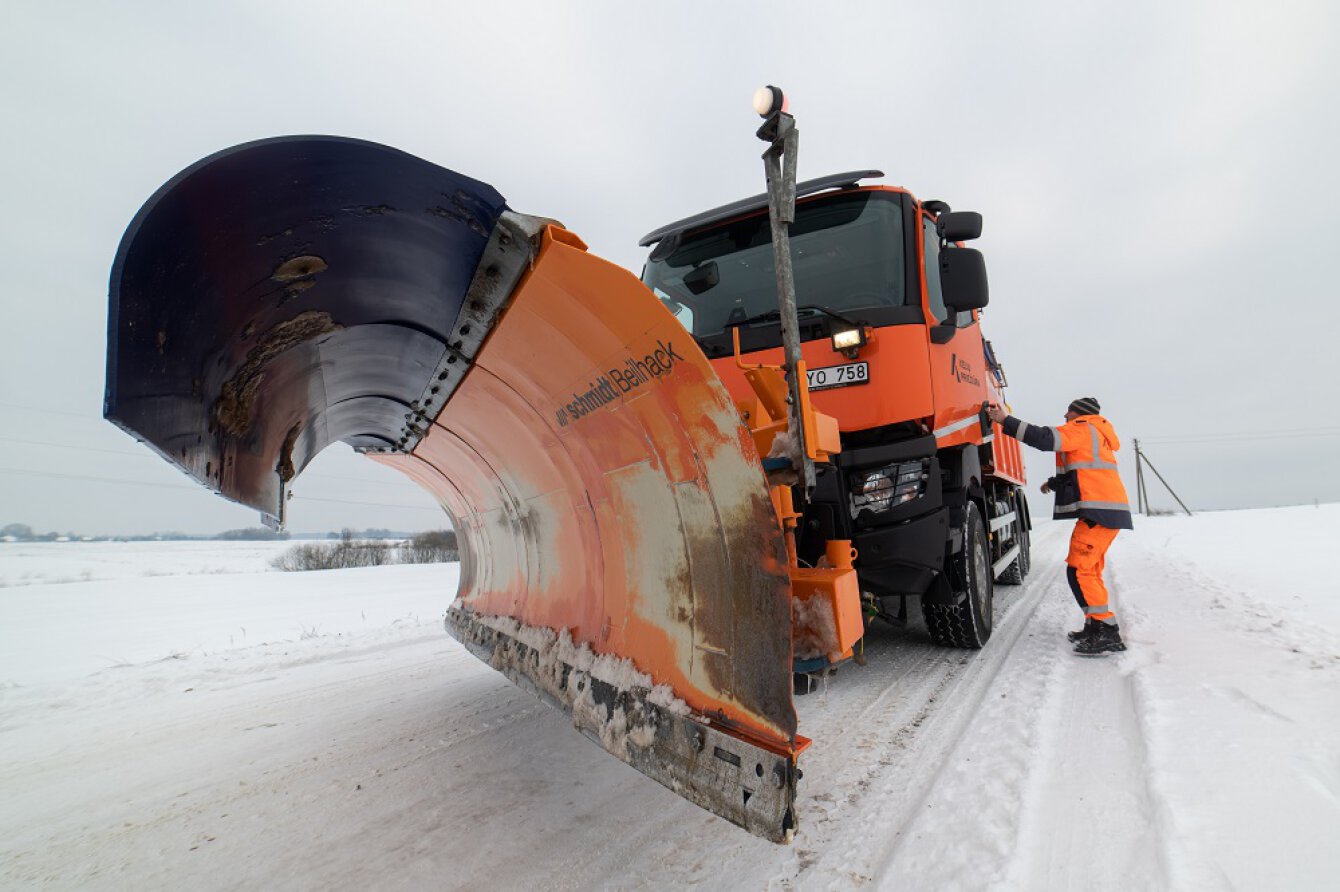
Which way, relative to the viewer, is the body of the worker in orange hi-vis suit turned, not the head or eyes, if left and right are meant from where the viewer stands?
facing to the left of the viewer

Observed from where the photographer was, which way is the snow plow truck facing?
facing the viewer and to the left of the viewer

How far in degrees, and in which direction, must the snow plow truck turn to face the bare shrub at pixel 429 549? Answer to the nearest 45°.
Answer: approximately 135° to its right

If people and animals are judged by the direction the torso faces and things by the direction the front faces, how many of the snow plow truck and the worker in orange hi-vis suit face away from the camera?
0

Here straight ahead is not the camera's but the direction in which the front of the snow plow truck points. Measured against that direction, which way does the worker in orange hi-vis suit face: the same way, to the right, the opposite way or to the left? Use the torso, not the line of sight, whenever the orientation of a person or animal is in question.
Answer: to the right

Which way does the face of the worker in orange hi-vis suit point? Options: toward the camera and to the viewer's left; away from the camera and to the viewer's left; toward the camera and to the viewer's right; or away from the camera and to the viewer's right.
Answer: away from the camera and to the viewer's left
